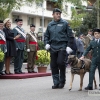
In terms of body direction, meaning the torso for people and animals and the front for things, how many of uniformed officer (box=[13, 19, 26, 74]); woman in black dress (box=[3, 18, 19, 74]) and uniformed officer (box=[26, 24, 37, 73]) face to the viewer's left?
0

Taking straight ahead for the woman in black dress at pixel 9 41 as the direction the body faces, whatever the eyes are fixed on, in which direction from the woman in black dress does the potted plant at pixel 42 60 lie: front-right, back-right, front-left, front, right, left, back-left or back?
front-left

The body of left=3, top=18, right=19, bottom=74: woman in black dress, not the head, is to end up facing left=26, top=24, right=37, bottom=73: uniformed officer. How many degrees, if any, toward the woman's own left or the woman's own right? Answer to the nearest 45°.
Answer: approximately 45° to the woman's own left

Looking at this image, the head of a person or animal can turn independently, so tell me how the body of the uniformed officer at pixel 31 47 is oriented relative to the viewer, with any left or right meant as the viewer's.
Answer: facing the viewer and to the right of the viewer

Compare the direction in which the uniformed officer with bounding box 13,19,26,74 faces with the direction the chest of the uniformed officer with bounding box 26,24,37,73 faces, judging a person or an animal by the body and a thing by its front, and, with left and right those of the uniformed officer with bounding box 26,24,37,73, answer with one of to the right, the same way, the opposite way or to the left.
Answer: the same way

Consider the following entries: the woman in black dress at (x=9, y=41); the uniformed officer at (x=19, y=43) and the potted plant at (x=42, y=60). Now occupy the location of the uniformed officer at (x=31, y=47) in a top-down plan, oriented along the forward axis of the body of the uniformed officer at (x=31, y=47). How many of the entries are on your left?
1

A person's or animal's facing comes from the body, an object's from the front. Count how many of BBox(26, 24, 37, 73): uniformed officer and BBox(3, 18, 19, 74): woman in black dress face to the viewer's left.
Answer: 0
